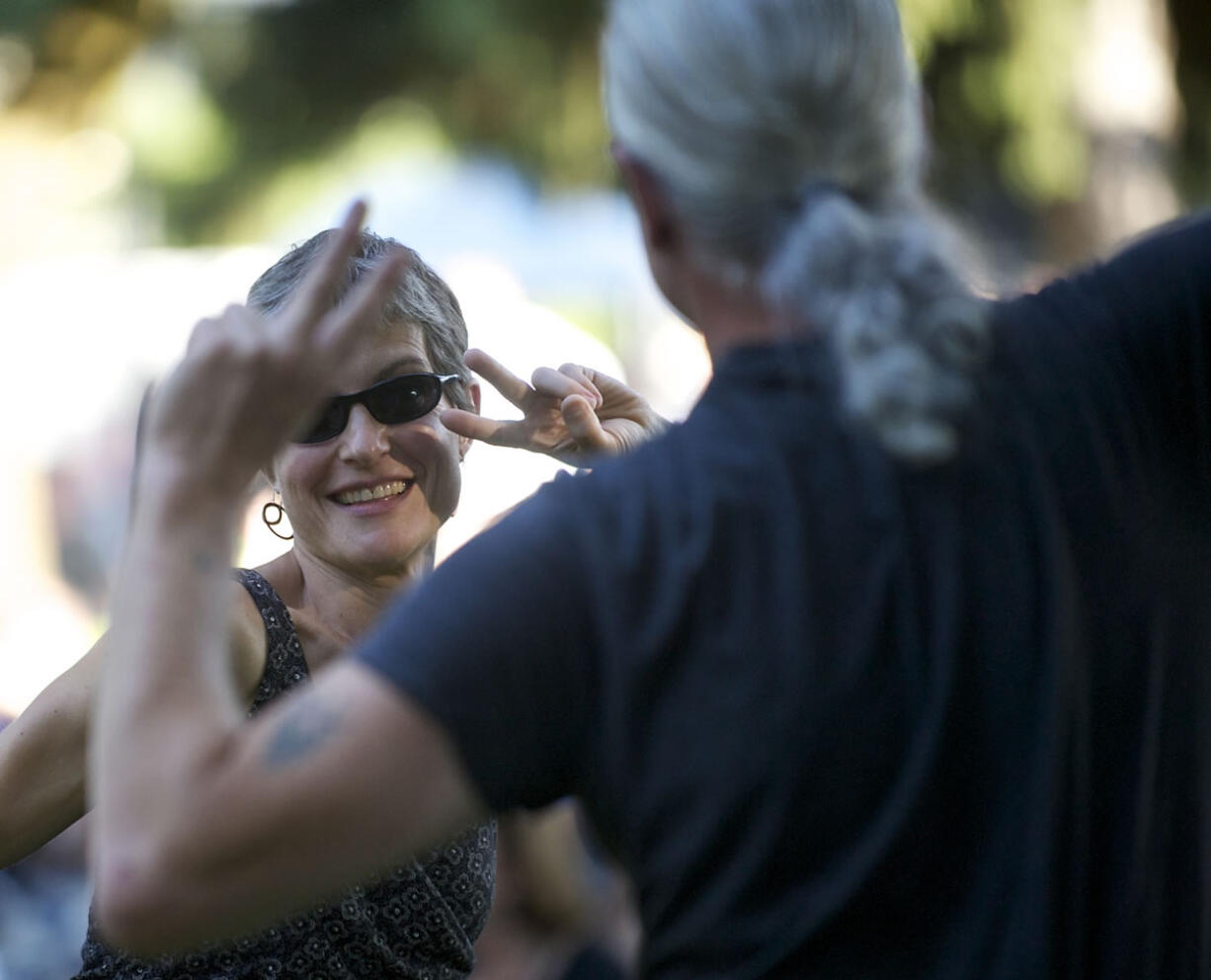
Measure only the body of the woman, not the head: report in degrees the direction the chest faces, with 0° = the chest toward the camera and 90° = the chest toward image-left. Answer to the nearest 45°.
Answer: approximately 0°
